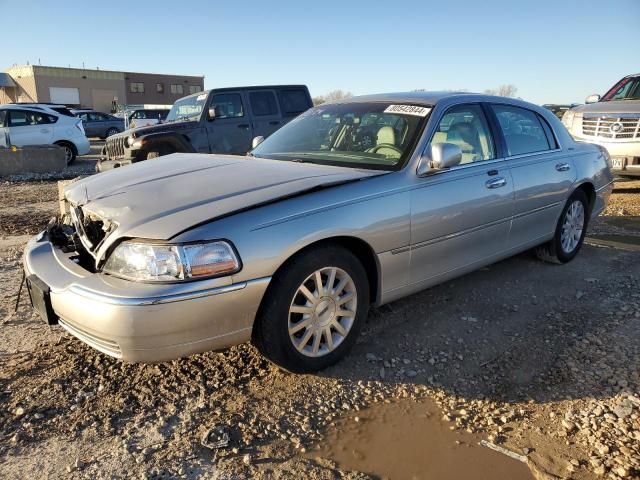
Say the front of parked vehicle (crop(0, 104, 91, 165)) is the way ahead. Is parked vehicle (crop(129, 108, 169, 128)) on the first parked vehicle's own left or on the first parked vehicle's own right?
on the first parked vehicle's own right

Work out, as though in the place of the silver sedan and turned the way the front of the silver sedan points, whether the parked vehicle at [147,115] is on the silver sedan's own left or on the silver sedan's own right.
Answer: on the silver sedan's own right

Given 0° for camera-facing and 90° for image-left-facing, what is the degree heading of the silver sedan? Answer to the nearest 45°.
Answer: approximately 45°

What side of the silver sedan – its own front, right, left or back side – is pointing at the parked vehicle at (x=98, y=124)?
right

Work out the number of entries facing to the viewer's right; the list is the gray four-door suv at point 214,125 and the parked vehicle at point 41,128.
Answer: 0

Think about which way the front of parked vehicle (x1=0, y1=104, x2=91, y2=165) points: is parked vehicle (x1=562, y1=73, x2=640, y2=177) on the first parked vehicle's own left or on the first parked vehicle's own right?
on the first parked vehicle's own left

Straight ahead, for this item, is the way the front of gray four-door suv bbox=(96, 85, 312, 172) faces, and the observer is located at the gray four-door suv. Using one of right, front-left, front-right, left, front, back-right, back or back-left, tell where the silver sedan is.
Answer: front-left

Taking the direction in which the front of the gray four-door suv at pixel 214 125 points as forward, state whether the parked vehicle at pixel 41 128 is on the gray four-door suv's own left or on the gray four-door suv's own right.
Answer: on the gray four-door suv's own right

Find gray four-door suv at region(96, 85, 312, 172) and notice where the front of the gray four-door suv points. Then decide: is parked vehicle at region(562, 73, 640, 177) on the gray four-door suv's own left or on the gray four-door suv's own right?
on the gray four-door suv's own left

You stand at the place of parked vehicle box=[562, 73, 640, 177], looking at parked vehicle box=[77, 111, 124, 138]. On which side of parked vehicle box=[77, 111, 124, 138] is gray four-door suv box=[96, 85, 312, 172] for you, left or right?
left

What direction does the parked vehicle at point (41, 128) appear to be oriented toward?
to the viewer's left
